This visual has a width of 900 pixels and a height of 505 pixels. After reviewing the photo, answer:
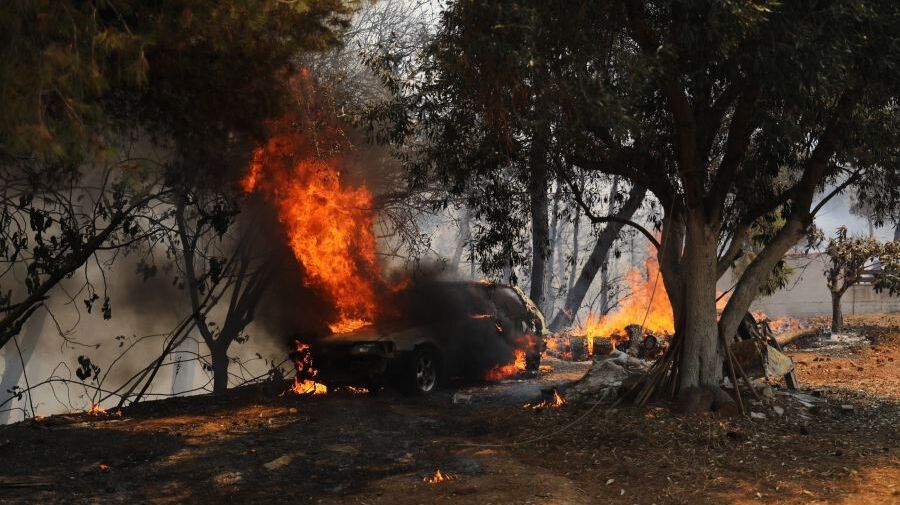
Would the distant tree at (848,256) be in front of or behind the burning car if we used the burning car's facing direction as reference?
behind

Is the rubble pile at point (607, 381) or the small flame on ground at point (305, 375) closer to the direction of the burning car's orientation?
the small flame on ground

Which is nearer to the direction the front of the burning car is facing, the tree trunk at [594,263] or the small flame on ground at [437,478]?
the small flame on ground

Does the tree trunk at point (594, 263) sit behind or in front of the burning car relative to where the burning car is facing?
behind

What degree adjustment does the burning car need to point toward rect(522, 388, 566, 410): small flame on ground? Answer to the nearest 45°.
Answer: approximately 90° to its left

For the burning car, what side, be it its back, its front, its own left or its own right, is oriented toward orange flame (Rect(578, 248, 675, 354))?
back

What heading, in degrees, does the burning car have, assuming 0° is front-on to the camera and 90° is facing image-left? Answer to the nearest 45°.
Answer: approximately 45°
